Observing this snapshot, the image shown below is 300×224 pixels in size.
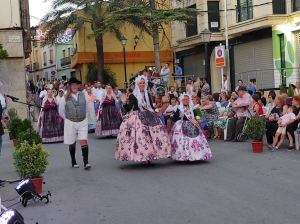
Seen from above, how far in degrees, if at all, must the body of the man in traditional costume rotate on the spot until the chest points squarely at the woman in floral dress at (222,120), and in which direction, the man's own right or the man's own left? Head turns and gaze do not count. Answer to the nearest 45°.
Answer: approximately 135° to the man's own left

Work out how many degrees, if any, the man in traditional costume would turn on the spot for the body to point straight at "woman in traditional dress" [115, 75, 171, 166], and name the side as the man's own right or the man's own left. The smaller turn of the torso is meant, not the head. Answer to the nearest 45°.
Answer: approximately 45° to the man's own left

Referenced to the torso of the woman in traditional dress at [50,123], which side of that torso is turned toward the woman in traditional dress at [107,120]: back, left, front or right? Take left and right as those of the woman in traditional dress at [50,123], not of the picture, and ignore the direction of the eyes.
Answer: left

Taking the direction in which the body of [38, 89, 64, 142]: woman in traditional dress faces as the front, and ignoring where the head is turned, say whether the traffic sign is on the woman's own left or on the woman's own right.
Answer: on the woman's own left

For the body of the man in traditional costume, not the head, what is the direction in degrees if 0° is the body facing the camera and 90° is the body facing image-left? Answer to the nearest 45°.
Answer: approximately 0°

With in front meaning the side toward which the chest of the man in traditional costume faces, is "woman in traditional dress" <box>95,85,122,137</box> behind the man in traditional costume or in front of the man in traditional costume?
behind

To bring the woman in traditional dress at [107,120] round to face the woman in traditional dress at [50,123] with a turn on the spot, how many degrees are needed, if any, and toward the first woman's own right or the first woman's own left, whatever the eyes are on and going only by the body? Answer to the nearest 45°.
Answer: approximately 90° to the first woman's own right

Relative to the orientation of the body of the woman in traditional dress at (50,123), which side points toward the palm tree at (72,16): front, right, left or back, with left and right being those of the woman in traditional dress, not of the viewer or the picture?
back
